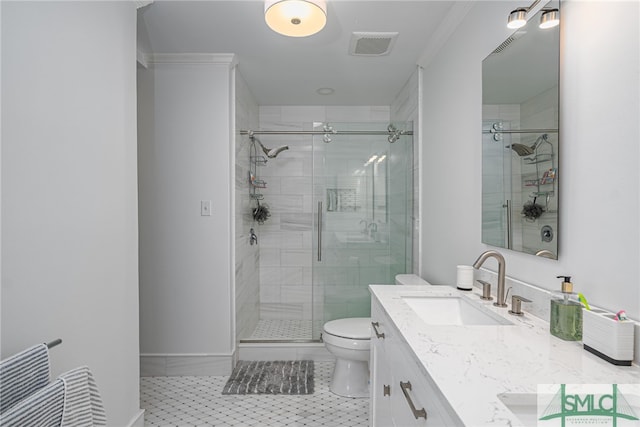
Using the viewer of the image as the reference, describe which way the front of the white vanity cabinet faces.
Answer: facing to the left of the viewer

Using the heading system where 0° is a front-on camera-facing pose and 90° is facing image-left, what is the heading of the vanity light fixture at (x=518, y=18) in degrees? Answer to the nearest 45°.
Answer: approximately 45°

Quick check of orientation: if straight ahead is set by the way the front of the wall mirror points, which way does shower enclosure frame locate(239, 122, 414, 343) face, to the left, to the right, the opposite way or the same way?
to the left

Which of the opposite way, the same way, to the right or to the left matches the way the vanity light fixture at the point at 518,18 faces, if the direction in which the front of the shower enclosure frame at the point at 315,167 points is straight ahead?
to the right

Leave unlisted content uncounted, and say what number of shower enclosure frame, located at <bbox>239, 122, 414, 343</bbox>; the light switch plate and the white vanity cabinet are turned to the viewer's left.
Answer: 1

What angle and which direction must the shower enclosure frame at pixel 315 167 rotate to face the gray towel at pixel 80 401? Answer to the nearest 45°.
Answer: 0° — it already faces it

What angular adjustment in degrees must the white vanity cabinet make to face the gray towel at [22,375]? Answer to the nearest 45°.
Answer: approximately 45° to its left

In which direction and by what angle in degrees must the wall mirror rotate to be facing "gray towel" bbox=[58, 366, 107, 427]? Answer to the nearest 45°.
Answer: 0° — it already faces it

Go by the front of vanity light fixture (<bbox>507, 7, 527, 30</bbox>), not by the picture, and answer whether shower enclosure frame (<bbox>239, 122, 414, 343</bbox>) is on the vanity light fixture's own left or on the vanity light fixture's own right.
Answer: on the vanity light fixture's own right
